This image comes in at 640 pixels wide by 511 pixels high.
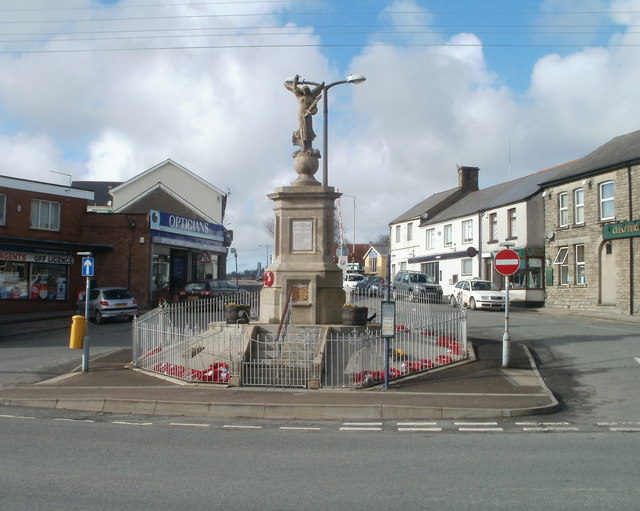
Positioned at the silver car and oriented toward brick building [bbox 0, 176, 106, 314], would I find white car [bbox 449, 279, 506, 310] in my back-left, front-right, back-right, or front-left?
back-right

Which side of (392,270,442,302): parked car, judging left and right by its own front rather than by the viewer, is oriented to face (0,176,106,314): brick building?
right

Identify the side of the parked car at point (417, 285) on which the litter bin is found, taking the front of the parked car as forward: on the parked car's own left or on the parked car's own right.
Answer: on the parked car's own right

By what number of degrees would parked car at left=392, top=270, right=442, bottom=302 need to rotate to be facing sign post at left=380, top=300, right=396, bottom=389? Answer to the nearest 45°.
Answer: approximately 45° to its right

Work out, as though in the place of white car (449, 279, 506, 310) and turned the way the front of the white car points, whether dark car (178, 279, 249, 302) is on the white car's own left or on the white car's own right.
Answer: on the white car's own right

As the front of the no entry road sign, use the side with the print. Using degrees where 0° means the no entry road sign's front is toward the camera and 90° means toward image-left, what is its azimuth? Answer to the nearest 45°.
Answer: approximately 0°
